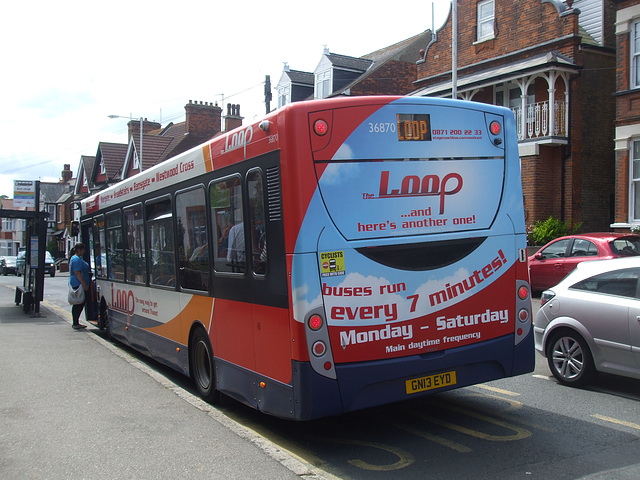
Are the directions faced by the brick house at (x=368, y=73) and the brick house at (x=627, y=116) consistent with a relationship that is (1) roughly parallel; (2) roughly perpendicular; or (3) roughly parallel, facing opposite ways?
roughly parallel

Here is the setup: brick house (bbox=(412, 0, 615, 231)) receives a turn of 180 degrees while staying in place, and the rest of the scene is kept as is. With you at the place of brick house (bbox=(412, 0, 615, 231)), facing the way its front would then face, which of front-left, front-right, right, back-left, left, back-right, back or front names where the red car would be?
back-right

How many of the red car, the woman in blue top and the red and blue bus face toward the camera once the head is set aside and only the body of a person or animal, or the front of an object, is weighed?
0

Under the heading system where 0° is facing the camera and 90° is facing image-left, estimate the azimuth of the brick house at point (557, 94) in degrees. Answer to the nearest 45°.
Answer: approximately 45°

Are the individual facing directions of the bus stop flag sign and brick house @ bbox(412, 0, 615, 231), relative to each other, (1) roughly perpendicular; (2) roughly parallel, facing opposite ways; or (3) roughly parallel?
roughly perpendicular

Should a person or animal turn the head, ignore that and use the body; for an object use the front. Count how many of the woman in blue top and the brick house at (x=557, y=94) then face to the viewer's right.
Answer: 1

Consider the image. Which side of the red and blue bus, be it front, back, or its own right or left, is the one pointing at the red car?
right

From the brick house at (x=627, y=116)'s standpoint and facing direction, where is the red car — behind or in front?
in front

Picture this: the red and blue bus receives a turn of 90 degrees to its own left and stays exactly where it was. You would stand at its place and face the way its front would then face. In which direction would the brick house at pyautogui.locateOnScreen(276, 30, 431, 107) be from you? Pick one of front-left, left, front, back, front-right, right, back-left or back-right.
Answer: back-right

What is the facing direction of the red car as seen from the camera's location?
facing away from the viewer and to the left of the viewer

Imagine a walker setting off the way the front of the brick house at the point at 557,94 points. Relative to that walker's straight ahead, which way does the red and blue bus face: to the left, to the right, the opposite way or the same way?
to the right

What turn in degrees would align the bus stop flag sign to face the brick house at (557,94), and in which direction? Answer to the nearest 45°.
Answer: approximately 90° to its left

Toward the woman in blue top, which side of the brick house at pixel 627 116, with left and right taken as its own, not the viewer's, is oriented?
front

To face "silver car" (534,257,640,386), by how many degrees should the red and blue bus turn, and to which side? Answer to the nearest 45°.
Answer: approximately 90° to its right

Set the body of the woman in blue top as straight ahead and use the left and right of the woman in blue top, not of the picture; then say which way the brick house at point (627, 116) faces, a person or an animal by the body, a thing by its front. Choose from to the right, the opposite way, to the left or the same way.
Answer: the opposite way

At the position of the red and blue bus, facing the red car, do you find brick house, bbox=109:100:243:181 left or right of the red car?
left

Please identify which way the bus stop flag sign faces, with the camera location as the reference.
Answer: facing the viewer

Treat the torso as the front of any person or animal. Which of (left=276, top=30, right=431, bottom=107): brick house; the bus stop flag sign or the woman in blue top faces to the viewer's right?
the woman in blue top

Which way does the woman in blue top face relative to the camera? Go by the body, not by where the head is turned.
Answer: to the viewer's right

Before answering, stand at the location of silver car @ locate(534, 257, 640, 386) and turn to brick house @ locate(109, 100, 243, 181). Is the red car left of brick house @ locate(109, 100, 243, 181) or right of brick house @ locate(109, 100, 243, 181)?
right

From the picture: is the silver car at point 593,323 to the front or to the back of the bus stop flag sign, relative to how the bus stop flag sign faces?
to the front
